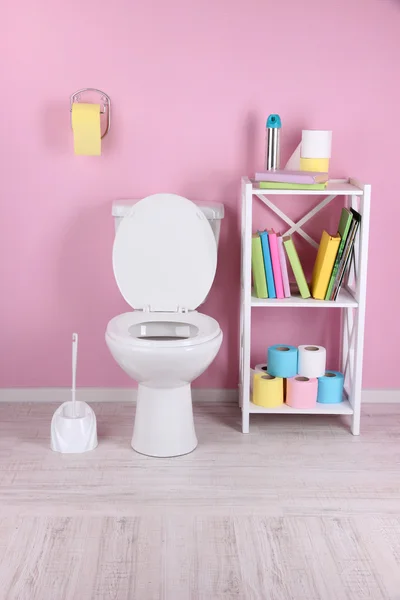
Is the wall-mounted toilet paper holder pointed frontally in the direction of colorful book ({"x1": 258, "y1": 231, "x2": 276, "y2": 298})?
no

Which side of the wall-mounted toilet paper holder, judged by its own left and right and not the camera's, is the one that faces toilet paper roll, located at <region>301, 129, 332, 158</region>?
left

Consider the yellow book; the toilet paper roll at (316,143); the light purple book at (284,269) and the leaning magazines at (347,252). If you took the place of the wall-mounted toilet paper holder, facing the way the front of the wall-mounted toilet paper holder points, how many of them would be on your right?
0

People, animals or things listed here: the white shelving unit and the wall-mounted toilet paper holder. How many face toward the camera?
2

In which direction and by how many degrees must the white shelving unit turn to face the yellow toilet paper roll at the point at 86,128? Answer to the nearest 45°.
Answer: approximately 90° to its right

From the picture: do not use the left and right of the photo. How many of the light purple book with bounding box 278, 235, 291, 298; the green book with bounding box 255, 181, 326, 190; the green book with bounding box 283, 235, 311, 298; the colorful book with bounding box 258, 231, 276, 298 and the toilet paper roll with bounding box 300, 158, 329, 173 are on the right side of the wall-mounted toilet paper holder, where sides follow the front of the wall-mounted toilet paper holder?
0

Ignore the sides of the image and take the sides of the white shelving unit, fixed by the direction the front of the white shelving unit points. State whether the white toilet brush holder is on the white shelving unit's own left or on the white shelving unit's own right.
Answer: on the white shelving unit's own right

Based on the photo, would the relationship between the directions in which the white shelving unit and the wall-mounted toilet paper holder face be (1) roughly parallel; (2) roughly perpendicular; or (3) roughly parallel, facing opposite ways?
roughly parallel

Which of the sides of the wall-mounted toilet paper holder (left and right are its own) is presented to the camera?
front

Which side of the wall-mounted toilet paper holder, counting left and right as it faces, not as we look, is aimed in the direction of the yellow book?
left

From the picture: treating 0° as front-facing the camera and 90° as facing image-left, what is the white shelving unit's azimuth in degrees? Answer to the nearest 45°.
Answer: approximately 0°
